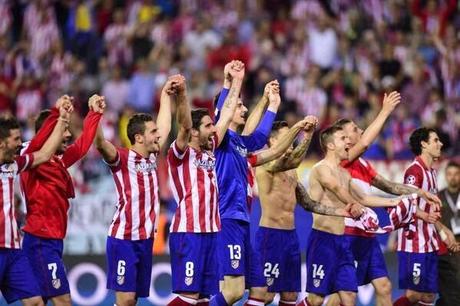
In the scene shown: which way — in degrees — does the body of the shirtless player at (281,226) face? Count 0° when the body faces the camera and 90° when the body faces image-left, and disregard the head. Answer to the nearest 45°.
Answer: approximately 315°

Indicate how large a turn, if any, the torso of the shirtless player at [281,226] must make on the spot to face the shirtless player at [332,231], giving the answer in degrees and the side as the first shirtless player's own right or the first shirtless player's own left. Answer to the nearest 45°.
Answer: approximately 45° to the first shirtless player's own left

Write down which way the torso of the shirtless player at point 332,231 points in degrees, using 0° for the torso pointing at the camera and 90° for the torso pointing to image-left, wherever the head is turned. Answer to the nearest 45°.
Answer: approximately 315°

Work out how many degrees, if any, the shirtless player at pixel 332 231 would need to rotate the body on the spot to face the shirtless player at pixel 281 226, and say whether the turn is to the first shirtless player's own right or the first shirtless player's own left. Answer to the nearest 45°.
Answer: approximately 135° to the first shirtless player's own right
